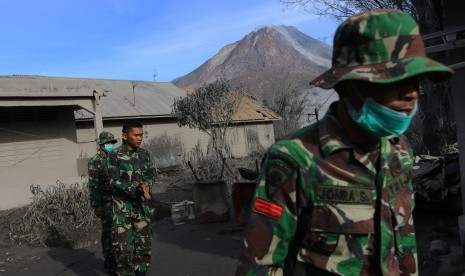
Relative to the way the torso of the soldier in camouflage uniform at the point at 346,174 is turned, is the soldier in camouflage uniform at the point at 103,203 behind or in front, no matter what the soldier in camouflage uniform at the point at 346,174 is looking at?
behind

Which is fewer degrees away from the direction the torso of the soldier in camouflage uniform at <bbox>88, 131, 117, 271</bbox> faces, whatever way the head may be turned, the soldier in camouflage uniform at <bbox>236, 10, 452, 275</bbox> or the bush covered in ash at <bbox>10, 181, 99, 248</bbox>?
the soldier in camouflage uniform

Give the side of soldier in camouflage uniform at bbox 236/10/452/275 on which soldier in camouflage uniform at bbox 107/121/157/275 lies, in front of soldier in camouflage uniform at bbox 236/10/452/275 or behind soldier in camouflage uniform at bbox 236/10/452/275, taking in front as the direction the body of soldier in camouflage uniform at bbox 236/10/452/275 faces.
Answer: behind

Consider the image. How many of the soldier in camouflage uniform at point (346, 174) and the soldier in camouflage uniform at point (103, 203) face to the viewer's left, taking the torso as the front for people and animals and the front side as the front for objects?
0

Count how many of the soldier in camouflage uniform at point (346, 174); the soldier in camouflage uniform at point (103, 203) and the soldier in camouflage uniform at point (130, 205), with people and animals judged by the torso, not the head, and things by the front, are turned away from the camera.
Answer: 0

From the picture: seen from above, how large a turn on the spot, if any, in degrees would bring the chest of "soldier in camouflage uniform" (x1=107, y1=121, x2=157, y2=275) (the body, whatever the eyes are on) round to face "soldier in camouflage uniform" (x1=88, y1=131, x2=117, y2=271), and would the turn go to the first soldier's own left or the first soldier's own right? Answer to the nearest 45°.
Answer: approximately 135° to the first soldier's own left

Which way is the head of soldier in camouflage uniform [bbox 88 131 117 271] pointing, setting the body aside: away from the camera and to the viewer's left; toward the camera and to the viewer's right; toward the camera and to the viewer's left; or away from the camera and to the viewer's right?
toward the camera and to the viewer's right

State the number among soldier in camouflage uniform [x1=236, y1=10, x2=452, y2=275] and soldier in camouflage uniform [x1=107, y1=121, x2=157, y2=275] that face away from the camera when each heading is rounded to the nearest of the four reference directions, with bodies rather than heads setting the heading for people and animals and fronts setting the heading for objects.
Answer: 0
